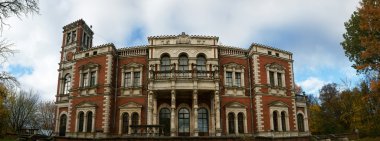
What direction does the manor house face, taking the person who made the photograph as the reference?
facing the viewer
